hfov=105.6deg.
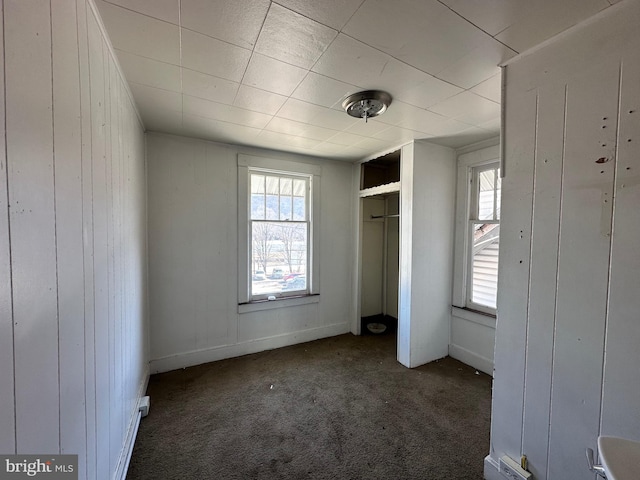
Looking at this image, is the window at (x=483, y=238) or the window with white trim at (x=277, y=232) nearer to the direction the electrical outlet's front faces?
the window with white trim

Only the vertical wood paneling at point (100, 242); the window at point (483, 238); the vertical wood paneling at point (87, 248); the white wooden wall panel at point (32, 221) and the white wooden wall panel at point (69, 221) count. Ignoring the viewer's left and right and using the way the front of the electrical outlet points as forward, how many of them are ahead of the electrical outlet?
4

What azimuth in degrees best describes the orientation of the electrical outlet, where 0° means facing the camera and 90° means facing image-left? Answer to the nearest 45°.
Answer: approximately 45°

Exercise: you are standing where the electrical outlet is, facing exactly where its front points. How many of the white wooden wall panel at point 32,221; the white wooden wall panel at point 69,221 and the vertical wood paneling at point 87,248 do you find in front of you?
3

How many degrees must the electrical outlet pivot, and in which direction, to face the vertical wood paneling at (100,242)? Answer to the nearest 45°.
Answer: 0° — it already faces it

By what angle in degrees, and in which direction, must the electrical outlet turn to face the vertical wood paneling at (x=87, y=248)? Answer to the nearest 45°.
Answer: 0° — it already faces it

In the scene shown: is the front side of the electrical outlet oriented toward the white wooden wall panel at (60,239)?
yes

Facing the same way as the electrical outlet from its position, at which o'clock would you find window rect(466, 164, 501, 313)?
The window is roughly at 4 o'clock from the electrical outlet.

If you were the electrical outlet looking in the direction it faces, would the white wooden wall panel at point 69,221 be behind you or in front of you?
in front
